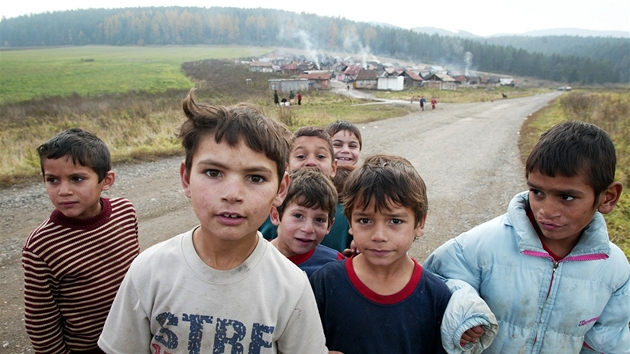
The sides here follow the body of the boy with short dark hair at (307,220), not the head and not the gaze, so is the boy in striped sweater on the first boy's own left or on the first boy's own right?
on the first boy's own right

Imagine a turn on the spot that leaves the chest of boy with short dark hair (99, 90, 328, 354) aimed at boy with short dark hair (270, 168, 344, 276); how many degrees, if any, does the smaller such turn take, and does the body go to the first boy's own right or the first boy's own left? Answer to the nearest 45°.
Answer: approximately 135° to the first boy's own left

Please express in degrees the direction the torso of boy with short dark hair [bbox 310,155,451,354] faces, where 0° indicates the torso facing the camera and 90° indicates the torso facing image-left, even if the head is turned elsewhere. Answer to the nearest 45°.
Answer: approximately 0°

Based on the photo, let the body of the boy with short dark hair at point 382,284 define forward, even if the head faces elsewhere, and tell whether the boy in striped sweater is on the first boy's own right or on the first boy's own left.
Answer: on the first boy's own right

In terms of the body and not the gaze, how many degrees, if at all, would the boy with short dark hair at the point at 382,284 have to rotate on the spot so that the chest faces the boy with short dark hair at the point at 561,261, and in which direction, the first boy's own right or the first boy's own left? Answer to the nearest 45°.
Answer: approximately 90° to the first boy's own left

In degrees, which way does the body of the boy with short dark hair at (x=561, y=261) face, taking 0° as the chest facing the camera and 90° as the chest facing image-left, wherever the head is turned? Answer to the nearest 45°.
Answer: approximately 0°

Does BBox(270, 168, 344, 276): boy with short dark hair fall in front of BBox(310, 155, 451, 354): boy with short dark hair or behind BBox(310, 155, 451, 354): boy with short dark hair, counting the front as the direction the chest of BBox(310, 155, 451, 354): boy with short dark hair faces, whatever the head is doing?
behind

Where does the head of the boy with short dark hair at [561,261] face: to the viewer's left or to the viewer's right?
to the viewer's left
